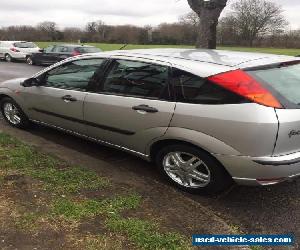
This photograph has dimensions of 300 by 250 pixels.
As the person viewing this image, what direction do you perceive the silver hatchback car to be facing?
facing away from the viewer and to the left of the viewer

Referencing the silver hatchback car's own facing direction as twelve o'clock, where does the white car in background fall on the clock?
The white car in background is roughly at 1 o'clock from the silver hatchback car.
